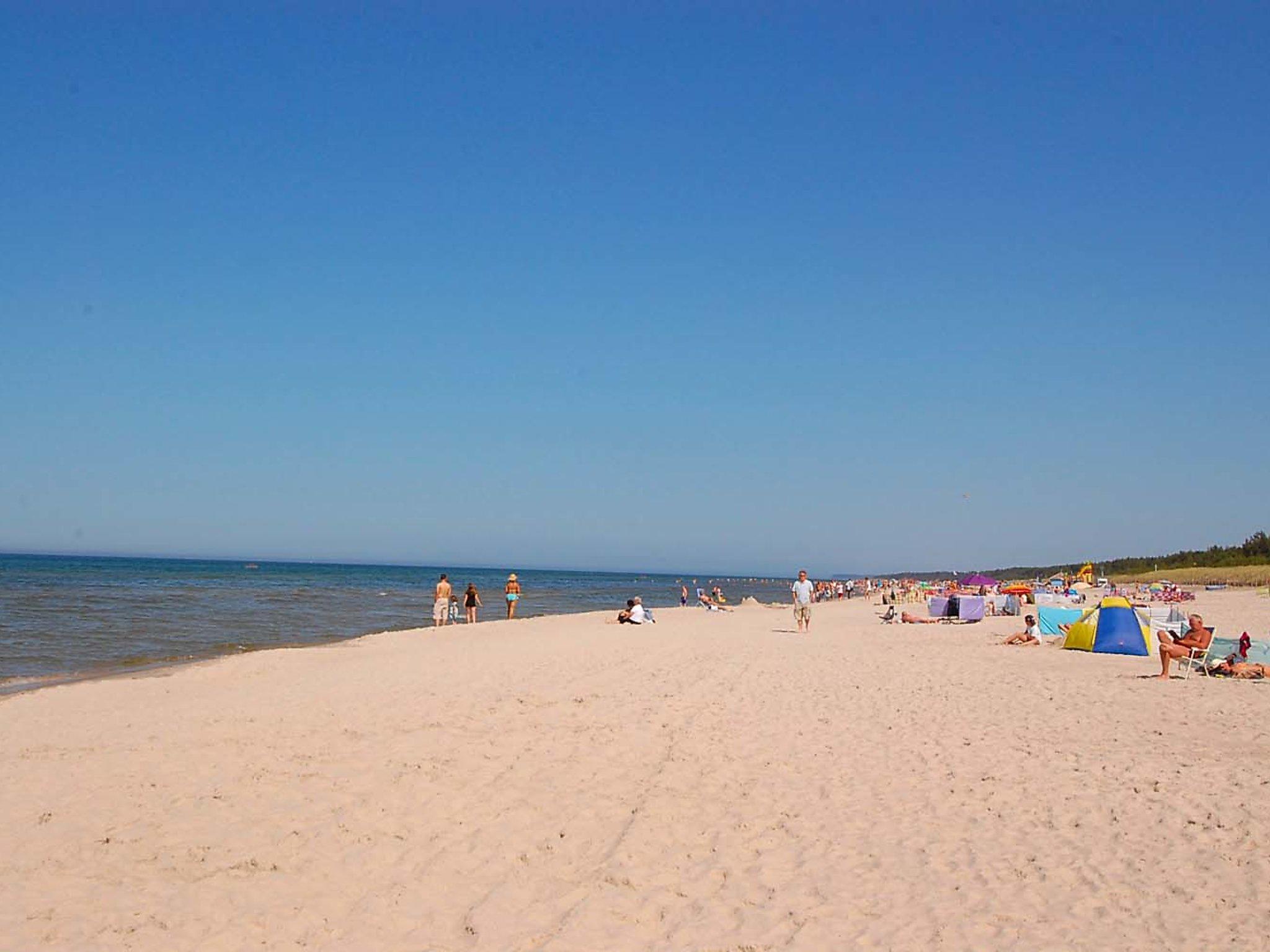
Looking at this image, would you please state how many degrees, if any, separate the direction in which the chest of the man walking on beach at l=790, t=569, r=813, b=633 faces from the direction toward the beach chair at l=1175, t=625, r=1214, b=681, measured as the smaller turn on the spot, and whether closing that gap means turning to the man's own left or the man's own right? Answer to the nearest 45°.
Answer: approximately 45° to the man's own left

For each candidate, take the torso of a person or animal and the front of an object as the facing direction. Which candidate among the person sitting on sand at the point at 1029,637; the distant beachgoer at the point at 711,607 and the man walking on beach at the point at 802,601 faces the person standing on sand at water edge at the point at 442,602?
the person sitting on sand

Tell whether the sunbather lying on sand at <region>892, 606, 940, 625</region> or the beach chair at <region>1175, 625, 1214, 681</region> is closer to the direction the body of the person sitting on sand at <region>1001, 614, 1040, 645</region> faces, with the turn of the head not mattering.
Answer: the sunbather lying on sand

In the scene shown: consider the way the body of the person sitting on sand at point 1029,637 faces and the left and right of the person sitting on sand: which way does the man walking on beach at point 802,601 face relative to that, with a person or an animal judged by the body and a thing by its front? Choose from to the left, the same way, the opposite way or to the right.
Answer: to the left

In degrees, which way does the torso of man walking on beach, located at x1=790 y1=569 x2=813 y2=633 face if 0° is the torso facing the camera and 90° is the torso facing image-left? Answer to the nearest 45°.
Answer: approximately 0°

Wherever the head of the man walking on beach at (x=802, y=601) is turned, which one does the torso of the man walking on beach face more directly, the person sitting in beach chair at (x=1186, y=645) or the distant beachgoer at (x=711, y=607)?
the person sitting in beach chair

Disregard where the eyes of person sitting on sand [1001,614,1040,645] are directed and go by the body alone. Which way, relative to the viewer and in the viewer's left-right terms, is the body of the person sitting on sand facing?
facing to the left of the viewer

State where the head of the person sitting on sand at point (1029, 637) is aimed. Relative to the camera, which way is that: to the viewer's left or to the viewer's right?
to the viewer's left
